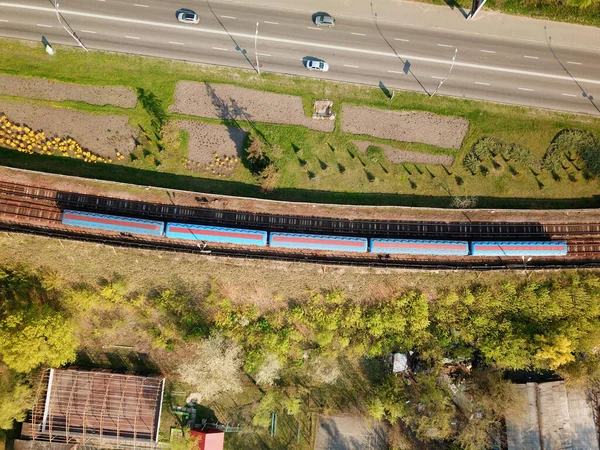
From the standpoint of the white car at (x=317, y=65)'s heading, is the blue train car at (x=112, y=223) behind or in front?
behind

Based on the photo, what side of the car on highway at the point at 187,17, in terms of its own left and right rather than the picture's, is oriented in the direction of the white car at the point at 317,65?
back

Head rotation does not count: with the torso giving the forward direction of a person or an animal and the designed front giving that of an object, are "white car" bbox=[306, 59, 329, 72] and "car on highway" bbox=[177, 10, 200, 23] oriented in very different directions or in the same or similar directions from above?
very different directions

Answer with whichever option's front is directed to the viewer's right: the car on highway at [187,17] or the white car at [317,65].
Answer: the white car

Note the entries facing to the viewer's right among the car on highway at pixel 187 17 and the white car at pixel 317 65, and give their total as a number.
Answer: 1

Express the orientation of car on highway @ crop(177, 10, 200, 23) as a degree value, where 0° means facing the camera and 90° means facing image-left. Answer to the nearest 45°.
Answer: approximately 90°

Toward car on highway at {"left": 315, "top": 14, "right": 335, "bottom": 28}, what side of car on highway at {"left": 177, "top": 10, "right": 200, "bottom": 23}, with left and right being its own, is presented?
back

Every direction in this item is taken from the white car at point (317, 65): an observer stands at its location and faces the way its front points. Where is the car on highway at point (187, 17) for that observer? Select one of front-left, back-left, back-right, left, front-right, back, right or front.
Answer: back

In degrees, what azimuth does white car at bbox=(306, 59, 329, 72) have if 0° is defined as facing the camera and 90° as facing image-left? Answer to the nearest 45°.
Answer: approximately 270°
